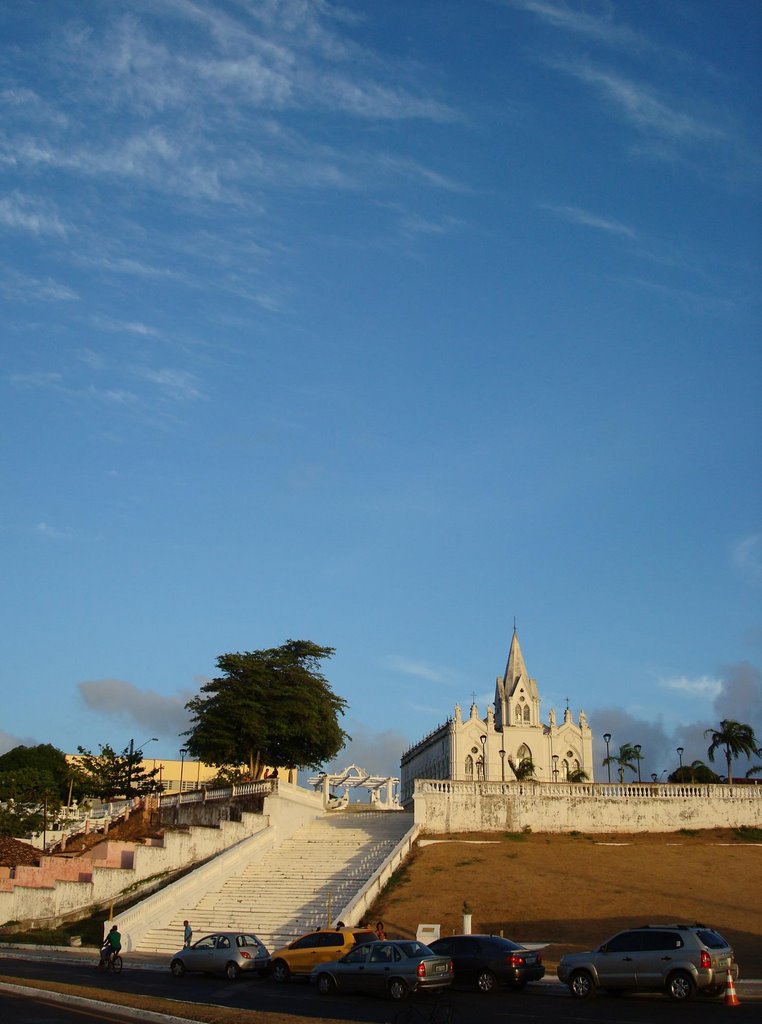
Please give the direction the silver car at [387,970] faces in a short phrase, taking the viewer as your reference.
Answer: facing away from the viewer and to the left of the viewer

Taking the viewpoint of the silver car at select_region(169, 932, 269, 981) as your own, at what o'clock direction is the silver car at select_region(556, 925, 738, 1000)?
the silver car at select_region(556, 925, 738, 1000) is roughly at 6 o'clock from the silver car at select_region(169, 932, 269, 981).

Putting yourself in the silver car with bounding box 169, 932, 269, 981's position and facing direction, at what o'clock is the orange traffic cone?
The orange traffic cone is roughly at 6 o'clock from the silver car.

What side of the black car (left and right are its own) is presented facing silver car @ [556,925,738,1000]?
back

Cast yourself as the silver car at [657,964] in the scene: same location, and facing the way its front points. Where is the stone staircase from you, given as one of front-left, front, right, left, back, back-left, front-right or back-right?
front

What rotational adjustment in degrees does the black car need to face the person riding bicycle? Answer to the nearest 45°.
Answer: approximately 45° to its left

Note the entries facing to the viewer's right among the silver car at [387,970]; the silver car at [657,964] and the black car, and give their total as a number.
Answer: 0

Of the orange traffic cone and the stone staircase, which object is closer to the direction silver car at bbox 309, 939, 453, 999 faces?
the stone staircase

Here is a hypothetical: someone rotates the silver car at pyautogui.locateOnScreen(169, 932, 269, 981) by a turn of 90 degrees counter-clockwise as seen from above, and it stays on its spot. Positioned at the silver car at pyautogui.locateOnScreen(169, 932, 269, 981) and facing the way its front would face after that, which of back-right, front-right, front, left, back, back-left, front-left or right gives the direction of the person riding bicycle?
front-right

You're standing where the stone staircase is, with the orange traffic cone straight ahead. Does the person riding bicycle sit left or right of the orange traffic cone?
right

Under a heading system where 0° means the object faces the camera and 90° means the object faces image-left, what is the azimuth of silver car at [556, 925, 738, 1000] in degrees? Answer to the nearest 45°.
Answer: approximately 135°

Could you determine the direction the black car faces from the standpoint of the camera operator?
facing away from the viewer and to the left of the viewer

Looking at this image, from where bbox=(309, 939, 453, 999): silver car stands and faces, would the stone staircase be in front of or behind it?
in front

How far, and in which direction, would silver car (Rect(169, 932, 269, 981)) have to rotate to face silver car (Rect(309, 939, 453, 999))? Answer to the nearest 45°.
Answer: approximately 180°

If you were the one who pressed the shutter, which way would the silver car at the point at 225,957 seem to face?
facing away from the viewer and to the left of the viewer

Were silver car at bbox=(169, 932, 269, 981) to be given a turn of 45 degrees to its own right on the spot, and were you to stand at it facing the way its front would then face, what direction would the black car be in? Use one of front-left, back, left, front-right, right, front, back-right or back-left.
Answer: back-right

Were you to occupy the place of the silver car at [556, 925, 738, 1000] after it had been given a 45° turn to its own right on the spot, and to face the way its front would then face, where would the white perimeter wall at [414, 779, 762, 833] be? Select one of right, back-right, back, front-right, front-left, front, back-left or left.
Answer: front
